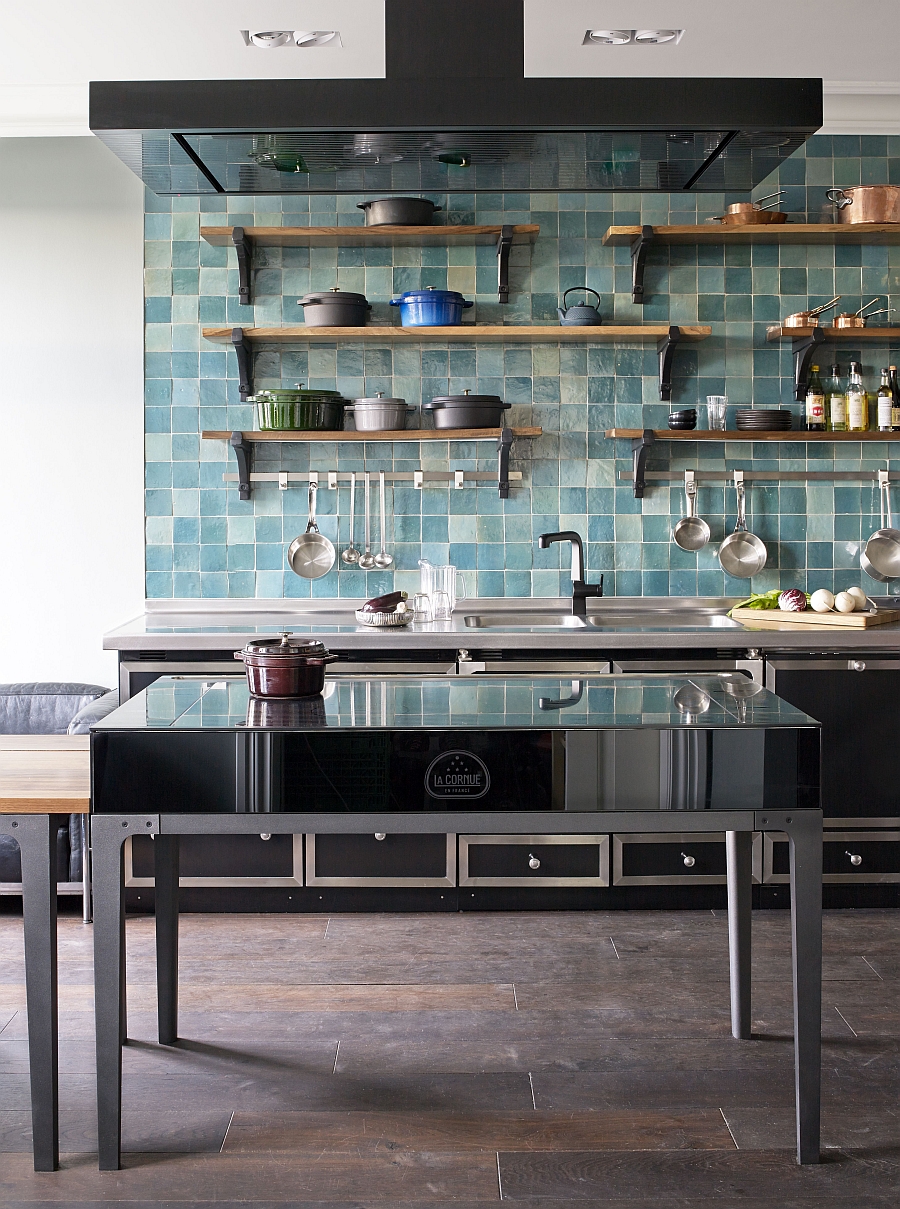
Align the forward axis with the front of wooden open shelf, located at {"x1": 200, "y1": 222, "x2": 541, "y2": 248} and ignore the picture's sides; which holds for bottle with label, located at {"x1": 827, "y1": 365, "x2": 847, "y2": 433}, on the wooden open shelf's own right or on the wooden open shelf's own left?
on the wooden open shelf's own left

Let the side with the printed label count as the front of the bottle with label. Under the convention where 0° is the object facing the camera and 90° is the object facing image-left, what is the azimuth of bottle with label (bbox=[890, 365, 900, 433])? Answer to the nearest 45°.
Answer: approximately 0°
